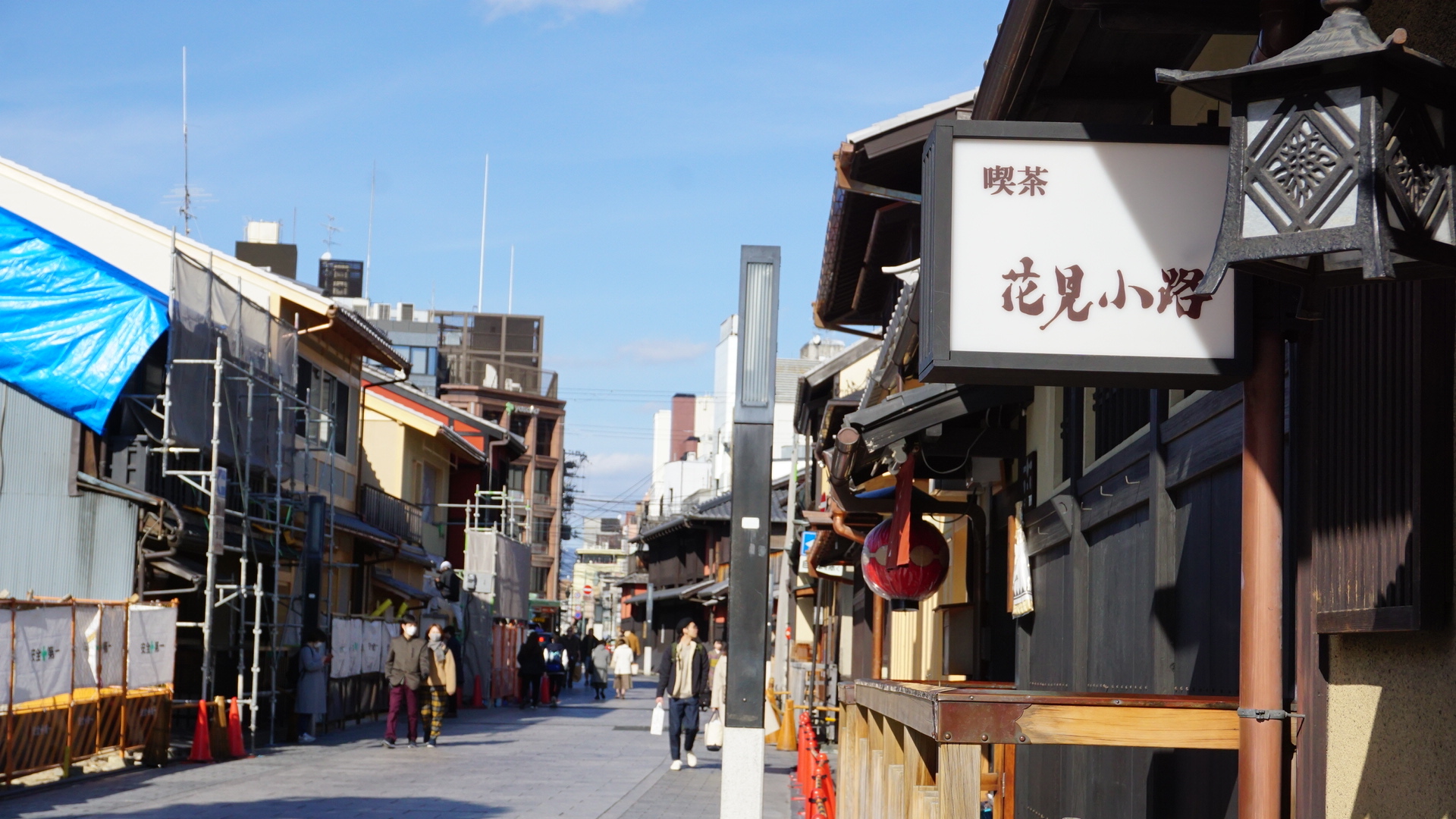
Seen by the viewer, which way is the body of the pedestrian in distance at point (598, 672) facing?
away from the camera

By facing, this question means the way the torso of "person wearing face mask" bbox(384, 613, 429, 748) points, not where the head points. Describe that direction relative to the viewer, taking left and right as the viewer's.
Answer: facing the viewer

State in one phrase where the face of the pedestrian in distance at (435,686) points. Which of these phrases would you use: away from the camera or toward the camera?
toward the camera

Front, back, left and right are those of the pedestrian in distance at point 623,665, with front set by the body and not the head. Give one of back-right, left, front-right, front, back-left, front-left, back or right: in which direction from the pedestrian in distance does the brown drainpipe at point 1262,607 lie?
back

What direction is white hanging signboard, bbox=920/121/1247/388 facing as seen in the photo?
toward the camera

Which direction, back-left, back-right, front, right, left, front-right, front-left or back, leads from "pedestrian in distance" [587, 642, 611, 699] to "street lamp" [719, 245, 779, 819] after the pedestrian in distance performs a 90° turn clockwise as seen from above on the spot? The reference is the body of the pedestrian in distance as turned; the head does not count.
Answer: right
